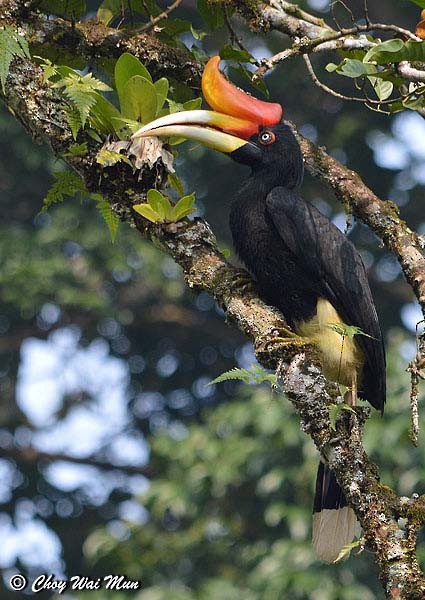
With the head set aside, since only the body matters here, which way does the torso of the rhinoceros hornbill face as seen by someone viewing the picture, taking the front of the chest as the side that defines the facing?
to the viewer's left
